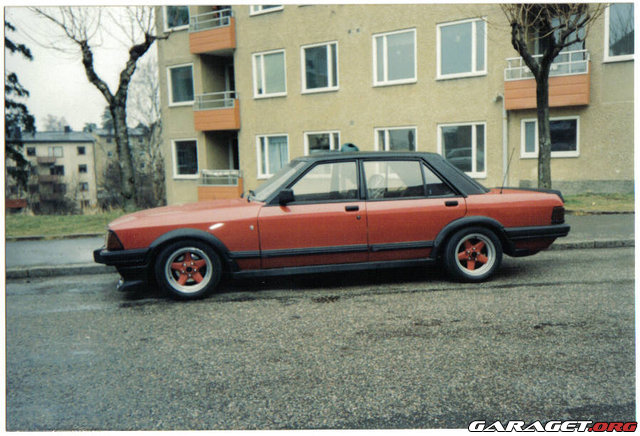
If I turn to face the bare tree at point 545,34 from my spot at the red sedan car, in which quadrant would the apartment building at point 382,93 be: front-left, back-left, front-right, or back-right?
front-left

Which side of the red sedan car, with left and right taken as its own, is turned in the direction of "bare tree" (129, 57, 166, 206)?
right

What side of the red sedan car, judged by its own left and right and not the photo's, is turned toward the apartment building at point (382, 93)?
right

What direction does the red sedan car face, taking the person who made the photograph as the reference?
facing to the left of the viewer

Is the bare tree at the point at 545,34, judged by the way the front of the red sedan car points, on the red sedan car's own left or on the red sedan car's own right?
on the red sedan car's own right
